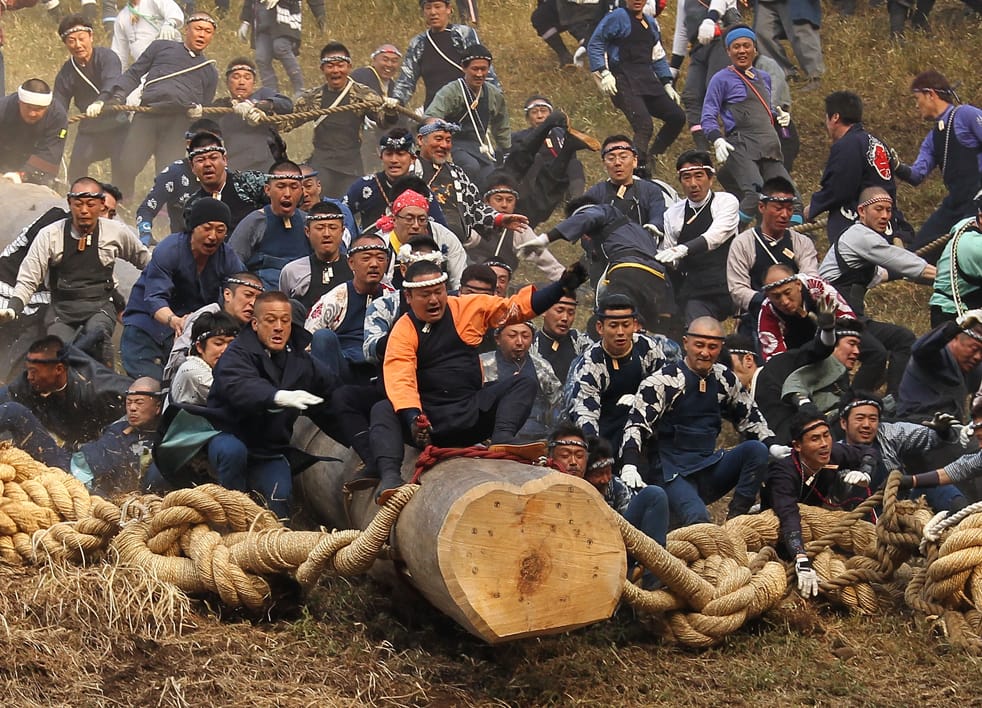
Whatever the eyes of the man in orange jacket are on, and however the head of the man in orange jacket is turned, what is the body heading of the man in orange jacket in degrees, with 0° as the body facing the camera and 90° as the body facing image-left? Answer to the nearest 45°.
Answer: approximately 0°
